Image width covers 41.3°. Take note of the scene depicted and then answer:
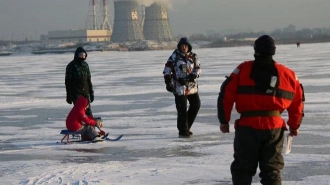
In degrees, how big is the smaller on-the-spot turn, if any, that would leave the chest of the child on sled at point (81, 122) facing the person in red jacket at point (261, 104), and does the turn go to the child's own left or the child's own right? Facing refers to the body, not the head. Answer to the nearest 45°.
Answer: approximately 90° to the child's own right

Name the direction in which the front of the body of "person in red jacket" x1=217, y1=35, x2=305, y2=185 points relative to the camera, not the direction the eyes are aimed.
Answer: away from the camera

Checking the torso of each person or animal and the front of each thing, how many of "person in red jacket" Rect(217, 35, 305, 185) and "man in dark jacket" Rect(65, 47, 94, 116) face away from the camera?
1

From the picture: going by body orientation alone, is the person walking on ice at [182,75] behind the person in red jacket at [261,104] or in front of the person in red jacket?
in front

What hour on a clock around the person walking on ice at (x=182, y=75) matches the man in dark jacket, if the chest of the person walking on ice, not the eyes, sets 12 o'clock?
The man in dark jacket is roughly at 3 o'clock from the person walking on ice.

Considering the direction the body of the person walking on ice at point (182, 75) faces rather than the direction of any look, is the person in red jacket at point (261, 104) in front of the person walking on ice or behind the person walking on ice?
in front

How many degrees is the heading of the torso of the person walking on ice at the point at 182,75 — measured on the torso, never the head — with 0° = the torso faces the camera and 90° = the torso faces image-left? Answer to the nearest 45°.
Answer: approximately 0°

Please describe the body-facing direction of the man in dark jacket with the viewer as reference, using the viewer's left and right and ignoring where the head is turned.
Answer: facing the viewer and to the right of the viewer

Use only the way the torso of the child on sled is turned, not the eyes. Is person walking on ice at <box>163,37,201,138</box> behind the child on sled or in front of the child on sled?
in front

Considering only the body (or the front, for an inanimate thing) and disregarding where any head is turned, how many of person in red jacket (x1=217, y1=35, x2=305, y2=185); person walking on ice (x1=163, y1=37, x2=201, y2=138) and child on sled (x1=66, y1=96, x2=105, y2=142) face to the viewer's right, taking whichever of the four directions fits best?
1

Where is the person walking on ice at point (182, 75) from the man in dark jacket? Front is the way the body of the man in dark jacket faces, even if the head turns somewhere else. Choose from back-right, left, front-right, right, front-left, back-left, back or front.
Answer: front-left

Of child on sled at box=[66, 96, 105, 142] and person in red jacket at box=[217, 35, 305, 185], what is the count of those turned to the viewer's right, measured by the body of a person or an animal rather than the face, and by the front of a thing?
1

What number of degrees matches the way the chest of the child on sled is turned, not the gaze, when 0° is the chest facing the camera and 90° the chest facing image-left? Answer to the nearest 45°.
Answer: approximately 270°
